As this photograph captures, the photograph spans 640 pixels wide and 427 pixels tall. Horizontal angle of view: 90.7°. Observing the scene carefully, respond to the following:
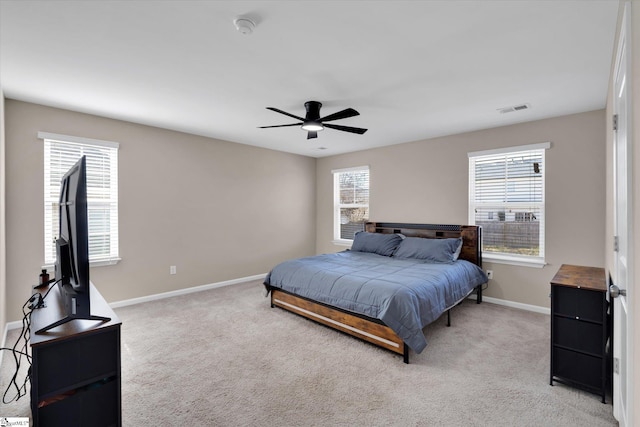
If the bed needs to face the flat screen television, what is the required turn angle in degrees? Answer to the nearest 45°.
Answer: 0° — it already faces it

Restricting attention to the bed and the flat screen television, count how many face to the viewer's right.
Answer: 1

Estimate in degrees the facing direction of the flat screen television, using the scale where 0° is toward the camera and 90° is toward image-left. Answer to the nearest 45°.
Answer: approximately 270°

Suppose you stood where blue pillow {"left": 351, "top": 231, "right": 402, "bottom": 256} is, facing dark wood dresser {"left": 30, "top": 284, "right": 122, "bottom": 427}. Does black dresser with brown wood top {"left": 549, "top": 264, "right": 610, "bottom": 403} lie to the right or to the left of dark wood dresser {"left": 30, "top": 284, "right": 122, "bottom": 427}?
left

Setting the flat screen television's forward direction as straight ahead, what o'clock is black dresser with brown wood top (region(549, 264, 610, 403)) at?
The black dresser with brown wood top is roughly at 1 o'clock from the flat screen television.

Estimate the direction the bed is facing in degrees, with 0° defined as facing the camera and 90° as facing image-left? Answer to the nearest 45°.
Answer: approximately 45°

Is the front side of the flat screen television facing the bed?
yes

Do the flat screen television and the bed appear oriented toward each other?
yes

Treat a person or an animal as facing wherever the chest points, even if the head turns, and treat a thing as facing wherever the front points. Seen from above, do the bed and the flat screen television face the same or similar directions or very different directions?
very different directions
